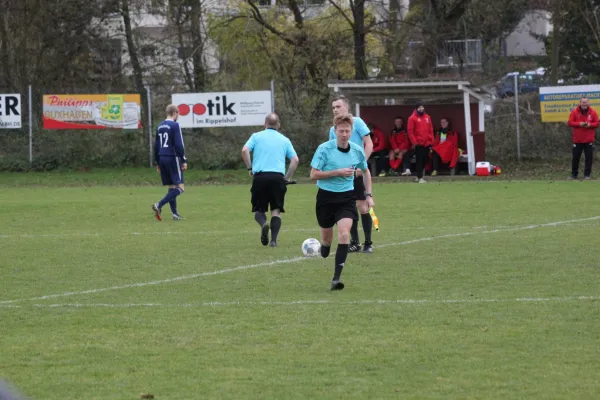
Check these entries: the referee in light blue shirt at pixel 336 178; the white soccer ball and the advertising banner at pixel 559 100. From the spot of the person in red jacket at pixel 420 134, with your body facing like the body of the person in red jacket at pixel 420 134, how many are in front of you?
2

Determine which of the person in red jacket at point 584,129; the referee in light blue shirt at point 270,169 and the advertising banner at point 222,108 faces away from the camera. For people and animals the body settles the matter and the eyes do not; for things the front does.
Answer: the referee in light blue shirt

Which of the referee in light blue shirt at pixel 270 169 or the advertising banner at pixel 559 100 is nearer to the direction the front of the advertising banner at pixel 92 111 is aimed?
the referee in light blue shirt

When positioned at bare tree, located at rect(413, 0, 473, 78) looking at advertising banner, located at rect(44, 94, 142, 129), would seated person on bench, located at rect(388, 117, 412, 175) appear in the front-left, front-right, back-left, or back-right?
front-left

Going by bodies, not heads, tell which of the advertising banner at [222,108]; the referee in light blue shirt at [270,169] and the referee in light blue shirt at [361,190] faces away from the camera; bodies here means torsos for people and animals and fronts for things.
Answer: the referee in light blue shirt at [270,169]

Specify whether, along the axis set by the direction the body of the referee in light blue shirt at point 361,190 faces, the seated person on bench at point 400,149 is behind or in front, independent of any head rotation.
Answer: behind

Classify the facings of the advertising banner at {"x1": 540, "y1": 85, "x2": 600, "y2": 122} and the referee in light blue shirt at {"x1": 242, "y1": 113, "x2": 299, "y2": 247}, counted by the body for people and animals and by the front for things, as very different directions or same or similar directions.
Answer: very different directions

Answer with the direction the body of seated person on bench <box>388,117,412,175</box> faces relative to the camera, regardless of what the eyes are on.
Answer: toward the camera

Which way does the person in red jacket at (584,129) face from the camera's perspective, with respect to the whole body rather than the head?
toward the camera

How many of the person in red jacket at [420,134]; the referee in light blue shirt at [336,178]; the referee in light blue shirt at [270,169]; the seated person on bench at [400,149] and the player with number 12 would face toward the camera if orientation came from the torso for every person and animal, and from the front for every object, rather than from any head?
3

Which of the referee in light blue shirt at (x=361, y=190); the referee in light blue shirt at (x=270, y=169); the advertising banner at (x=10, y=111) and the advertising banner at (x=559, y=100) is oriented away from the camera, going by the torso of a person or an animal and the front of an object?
the referee in light blue shirt at (x=270, y=169)

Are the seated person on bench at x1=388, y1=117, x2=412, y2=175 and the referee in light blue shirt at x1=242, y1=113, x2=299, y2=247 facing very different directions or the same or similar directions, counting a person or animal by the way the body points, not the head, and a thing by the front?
very different directions

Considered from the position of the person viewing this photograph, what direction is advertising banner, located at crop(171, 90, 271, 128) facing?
facing the viewer

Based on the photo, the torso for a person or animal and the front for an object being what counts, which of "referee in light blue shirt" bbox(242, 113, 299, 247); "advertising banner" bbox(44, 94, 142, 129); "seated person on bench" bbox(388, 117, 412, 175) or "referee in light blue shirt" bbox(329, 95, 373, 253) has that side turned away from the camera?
"referee in light blue shirt" bbox(242, 113, 299, 247)

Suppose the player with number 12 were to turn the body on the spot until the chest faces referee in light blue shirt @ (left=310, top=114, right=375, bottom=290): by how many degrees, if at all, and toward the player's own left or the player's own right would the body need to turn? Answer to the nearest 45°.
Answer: approximately 135° to the player's own right

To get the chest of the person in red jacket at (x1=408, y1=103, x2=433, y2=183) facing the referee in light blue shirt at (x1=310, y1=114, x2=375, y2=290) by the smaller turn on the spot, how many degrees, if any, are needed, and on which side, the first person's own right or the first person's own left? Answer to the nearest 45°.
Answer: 0° — they already face them
